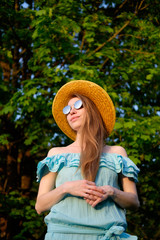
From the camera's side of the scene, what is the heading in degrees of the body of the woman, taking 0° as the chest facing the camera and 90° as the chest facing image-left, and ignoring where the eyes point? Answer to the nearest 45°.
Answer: approximately 0°
